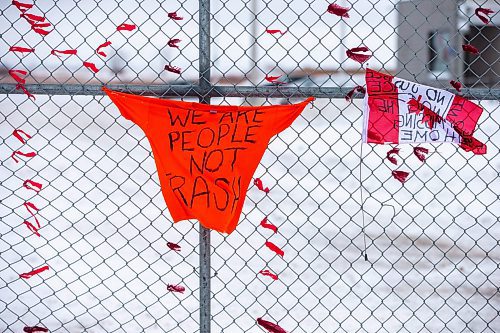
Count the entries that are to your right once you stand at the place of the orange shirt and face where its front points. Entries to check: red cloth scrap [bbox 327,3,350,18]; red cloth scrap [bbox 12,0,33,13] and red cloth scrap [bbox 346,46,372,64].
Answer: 1

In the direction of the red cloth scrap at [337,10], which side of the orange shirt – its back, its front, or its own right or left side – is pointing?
left

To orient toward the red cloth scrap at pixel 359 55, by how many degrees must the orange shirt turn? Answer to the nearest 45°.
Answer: approximately 90° to its left

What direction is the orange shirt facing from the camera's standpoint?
toward the camera

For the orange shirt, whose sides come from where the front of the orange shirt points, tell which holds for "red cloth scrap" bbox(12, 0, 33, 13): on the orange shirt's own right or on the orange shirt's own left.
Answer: on the orange shirt's own right
